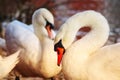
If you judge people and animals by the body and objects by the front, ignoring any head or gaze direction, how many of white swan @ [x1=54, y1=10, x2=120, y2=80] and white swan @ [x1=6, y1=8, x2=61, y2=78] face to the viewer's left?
1

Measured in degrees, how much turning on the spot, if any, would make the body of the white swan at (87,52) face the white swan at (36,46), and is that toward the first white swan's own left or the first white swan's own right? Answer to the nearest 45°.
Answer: approximately 45° to the first white swan's own right

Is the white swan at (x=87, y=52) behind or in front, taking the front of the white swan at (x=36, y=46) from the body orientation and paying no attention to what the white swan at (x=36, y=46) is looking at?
in front

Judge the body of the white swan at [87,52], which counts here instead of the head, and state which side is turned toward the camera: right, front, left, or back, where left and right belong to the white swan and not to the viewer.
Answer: left

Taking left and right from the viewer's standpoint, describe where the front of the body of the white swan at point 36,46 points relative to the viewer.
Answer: facing the viewer and to the right of the viewer
